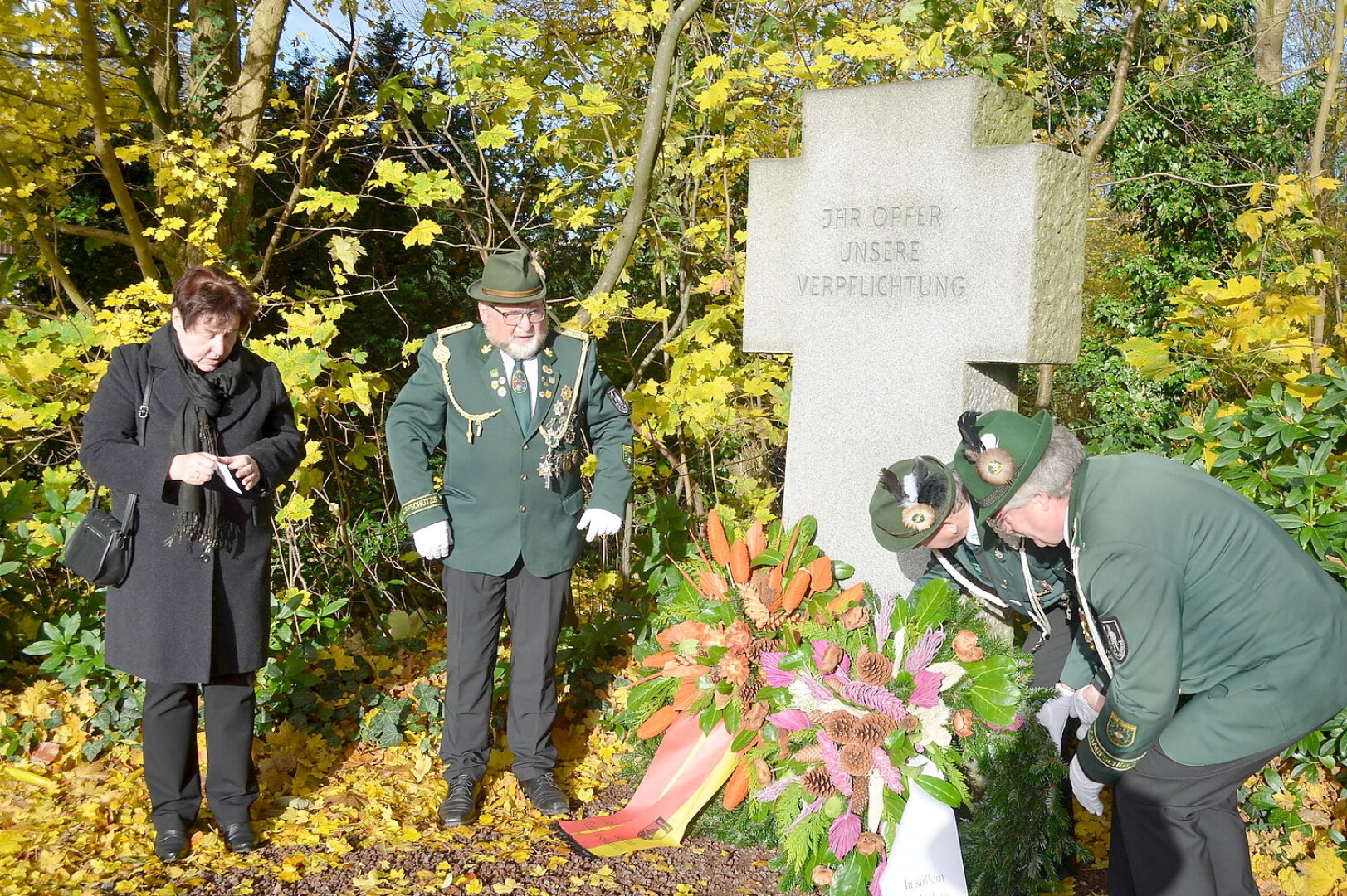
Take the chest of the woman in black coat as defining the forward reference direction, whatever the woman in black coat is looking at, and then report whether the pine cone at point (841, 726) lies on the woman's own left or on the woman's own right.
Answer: on the woman's own left

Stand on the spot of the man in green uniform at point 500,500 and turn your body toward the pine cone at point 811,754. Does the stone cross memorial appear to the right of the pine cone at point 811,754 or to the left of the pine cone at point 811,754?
left

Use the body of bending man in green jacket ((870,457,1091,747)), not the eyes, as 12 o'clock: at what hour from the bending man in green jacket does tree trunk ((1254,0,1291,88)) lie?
The tree trunk is roughly at 5 o'clock from the bending man in green jacket.

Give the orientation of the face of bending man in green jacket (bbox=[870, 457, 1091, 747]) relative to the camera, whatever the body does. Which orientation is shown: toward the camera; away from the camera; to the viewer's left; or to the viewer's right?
to the viewer's left

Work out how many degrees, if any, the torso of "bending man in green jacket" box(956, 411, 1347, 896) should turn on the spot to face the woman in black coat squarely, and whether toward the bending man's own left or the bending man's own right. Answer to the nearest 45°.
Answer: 0° — they already face them

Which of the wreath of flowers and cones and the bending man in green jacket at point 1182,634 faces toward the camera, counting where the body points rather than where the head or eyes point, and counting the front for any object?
the wreath of flowers and cones

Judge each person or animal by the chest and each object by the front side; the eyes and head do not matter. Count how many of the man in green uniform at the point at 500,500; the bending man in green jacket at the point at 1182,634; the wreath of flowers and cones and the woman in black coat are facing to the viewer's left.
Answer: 1

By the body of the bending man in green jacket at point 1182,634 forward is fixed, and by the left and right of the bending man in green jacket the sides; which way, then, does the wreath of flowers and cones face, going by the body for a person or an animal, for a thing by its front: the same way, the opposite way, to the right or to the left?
to the left

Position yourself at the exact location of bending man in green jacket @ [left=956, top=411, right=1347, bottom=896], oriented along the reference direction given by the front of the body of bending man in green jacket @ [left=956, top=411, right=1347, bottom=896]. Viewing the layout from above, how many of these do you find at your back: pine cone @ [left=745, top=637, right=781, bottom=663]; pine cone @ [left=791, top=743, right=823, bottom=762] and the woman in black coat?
0

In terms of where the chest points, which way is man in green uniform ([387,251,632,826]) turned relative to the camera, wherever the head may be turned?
toward the camera

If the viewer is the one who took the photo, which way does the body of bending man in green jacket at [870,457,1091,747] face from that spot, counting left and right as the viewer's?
facing the viewer and to the left of the viewer

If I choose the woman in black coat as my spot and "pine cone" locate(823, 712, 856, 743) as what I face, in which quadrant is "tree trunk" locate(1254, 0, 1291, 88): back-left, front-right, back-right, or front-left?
front-left

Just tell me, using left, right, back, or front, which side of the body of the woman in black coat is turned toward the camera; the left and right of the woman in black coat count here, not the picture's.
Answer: front

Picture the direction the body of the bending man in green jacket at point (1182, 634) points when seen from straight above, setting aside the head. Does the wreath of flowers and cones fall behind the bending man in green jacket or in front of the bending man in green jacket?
in front

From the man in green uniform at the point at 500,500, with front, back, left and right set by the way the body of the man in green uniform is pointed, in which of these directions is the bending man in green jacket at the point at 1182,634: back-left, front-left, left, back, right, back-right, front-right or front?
front-left
